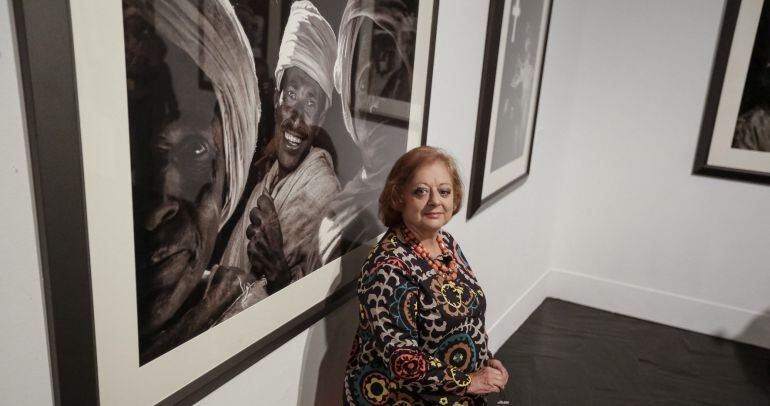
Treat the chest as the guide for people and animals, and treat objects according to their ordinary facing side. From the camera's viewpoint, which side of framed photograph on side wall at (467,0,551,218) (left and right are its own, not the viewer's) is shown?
right

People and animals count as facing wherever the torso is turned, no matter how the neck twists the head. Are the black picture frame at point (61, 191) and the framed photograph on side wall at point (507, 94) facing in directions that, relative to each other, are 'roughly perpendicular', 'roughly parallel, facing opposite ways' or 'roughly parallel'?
roughly parallel

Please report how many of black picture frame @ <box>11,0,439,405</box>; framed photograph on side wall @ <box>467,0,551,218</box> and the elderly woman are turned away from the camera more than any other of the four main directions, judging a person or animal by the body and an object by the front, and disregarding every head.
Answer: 0

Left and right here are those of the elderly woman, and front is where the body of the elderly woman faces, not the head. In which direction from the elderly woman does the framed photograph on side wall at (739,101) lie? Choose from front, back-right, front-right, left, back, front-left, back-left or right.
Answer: left

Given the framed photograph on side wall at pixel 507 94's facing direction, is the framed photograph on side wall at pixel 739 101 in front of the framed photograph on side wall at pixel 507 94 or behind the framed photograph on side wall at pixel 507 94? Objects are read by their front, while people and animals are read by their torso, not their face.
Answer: in front

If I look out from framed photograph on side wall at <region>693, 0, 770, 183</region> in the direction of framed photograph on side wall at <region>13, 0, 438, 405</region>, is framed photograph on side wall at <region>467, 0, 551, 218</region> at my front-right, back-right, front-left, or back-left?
front-right

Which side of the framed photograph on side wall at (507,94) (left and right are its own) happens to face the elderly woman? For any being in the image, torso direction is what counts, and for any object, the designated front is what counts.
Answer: right

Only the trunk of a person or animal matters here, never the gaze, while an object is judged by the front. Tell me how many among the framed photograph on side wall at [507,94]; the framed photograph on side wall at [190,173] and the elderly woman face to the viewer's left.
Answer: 0

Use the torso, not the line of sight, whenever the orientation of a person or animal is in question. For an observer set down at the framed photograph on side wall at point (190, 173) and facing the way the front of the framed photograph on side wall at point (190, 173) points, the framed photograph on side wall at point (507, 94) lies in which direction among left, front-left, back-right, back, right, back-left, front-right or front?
left

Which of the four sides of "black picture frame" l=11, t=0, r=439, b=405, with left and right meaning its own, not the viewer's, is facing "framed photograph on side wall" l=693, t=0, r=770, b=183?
left

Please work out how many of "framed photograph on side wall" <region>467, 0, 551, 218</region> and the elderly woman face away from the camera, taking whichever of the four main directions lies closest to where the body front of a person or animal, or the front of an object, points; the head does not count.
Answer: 0

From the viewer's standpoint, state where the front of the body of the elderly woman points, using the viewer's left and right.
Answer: facing the viewer and to the right of the viewer

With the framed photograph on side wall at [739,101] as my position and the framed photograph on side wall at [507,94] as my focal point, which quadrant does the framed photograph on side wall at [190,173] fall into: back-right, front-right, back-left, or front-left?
front-left

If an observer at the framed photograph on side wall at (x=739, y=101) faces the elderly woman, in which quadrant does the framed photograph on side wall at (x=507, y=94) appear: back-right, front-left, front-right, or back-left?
front-right

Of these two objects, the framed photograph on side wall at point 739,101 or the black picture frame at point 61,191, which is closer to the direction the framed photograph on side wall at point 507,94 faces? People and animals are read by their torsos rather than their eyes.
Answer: the framed photograph on side wall

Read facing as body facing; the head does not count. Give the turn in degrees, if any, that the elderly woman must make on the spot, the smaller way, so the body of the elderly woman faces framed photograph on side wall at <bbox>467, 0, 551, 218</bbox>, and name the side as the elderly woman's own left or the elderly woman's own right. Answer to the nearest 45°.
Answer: approximately 135° to the elderly woman's own left

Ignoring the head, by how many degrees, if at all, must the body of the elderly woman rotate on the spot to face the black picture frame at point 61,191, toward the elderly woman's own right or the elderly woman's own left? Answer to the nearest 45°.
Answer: approximately 90° to the elderly woman's own right
